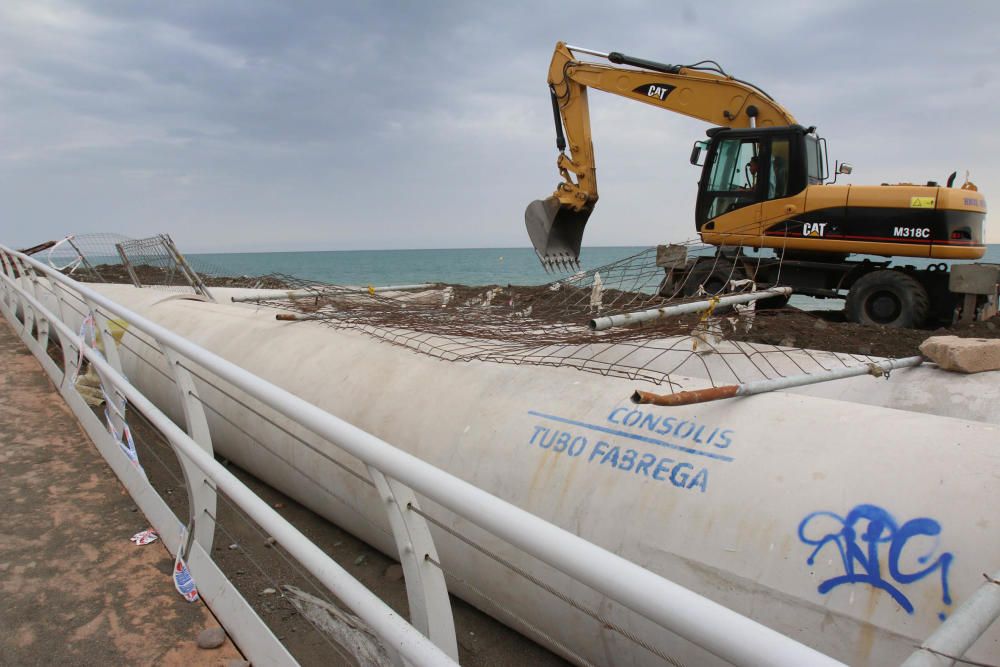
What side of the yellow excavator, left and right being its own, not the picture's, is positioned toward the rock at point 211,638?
left

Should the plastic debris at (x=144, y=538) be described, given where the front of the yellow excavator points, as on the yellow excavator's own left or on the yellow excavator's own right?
on the yellow excavator's own left

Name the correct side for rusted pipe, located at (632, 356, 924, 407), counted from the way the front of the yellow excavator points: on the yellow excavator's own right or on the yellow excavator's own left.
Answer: on the yellow excavator's own left

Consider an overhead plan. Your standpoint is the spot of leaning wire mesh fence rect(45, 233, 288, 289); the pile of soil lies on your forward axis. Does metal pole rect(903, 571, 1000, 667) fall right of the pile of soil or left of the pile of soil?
right

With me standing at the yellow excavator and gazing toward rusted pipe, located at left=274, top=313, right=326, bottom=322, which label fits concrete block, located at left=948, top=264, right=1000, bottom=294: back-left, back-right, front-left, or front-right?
back-left

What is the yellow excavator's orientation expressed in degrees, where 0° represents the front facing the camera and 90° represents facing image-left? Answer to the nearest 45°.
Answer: approximately 90°

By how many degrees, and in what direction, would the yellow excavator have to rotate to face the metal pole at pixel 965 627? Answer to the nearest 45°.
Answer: approximately 90° to its left

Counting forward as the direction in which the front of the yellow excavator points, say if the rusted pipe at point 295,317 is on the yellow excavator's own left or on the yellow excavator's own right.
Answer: on the yellow excavator's own left

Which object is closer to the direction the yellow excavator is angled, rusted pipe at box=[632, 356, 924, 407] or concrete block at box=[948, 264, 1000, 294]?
the rusted pipe

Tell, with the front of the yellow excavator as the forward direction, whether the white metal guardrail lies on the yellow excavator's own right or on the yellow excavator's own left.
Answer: on the yellow excavator's own left

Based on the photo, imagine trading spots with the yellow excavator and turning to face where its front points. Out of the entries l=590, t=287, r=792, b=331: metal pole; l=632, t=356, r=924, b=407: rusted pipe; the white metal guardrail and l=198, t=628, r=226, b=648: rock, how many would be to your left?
4

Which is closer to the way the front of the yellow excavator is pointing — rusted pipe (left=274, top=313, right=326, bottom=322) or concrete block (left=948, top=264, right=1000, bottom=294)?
the rusted pipe

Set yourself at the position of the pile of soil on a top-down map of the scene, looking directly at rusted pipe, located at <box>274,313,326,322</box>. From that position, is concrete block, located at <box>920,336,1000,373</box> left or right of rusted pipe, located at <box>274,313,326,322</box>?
left

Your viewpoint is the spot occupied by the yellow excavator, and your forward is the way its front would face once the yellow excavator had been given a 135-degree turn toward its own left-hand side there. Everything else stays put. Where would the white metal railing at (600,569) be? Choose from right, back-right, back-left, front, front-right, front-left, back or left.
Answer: front-right

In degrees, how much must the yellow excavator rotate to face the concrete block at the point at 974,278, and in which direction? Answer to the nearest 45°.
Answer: approximately 180°
